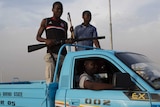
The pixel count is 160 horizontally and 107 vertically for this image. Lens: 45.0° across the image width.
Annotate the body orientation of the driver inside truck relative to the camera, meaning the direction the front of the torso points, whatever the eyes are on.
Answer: to the viewer's right
